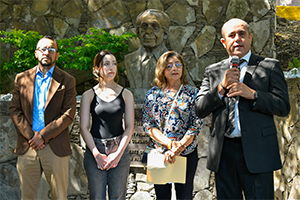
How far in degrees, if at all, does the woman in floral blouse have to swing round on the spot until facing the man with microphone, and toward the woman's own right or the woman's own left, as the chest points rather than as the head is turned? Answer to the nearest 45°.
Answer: approximately 45° to the woman's own left

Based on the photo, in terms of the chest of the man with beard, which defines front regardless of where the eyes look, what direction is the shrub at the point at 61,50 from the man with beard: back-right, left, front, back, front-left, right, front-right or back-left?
back

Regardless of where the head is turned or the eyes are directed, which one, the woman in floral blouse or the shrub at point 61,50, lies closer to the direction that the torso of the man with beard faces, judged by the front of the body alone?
the woman in floral blouse

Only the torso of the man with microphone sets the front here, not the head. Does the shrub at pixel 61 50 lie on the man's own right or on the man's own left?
on the man's own right

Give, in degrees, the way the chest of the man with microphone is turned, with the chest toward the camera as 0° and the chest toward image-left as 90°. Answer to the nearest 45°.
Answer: approximately 0°

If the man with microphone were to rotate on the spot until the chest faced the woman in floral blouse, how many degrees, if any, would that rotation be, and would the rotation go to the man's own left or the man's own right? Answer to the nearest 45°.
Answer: approximately 135° to the man's own right

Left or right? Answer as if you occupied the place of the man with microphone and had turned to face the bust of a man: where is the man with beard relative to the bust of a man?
left

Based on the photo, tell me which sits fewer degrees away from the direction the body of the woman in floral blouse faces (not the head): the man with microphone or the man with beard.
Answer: the man with microphone

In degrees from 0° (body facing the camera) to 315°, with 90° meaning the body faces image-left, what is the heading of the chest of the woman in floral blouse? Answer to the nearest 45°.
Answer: approximately 0°
